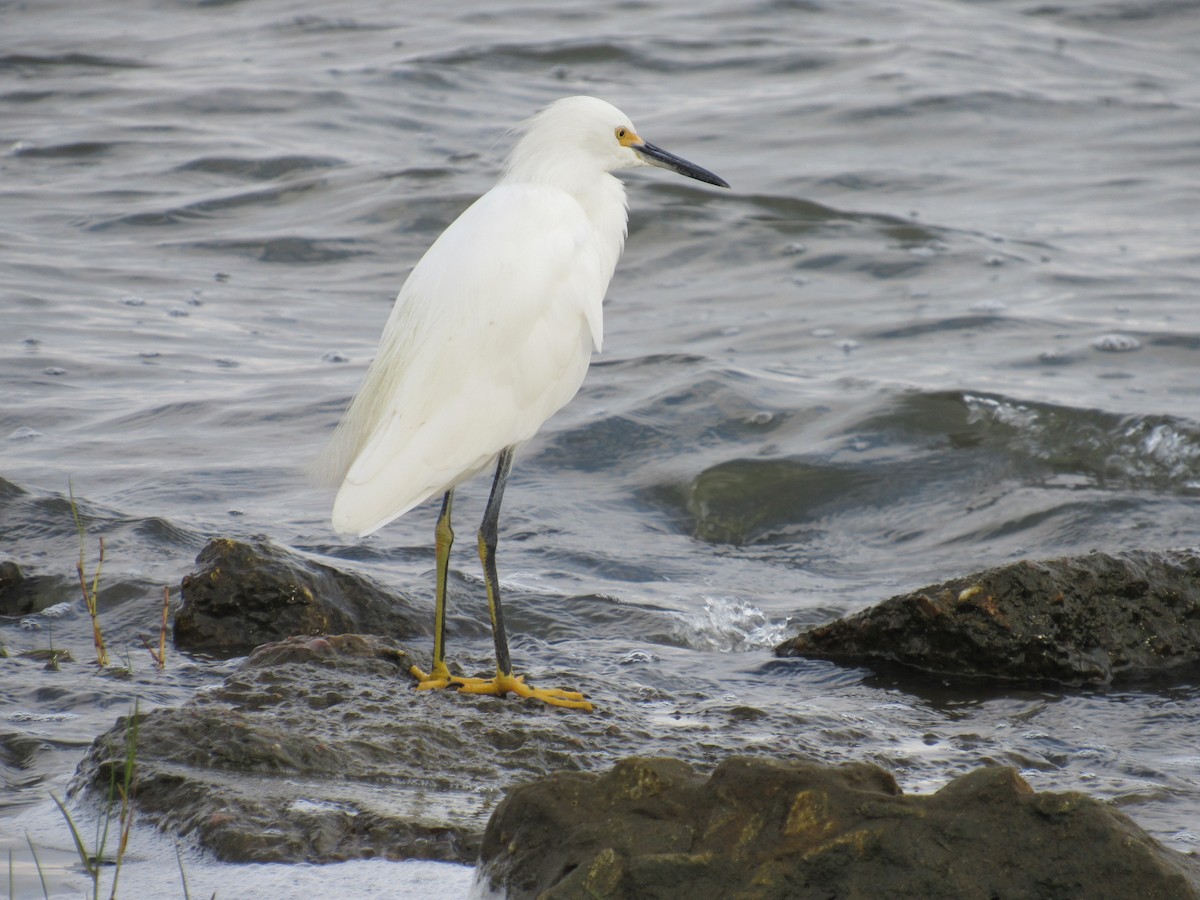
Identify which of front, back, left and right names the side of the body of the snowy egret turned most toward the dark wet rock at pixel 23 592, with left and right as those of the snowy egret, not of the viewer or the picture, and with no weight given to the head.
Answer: back

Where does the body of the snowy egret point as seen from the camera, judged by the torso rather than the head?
to the viewer's right

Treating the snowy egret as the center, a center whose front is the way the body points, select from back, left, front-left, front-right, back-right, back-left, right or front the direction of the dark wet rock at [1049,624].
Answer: front

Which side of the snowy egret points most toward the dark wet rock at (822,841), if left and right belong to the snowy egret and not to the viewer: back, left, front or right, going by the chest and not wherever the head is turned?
right
